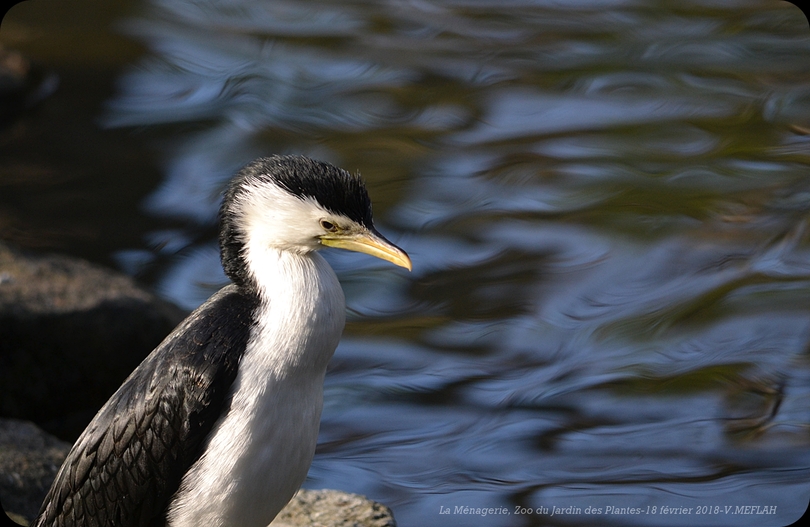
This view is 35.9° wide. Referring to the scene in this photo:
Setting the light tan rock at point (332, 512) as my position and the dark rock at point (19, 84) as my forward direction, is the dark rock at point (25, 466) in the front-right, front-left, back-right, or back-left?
front-left

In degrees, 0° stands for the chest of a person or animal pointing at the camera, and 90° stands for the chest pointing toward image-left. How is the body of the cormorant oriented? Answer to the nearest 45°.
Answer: approximately 270°

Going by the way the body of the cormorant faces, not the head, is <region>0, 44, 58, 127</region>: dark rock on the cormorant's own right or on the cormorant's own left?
on the cormorant's own left
